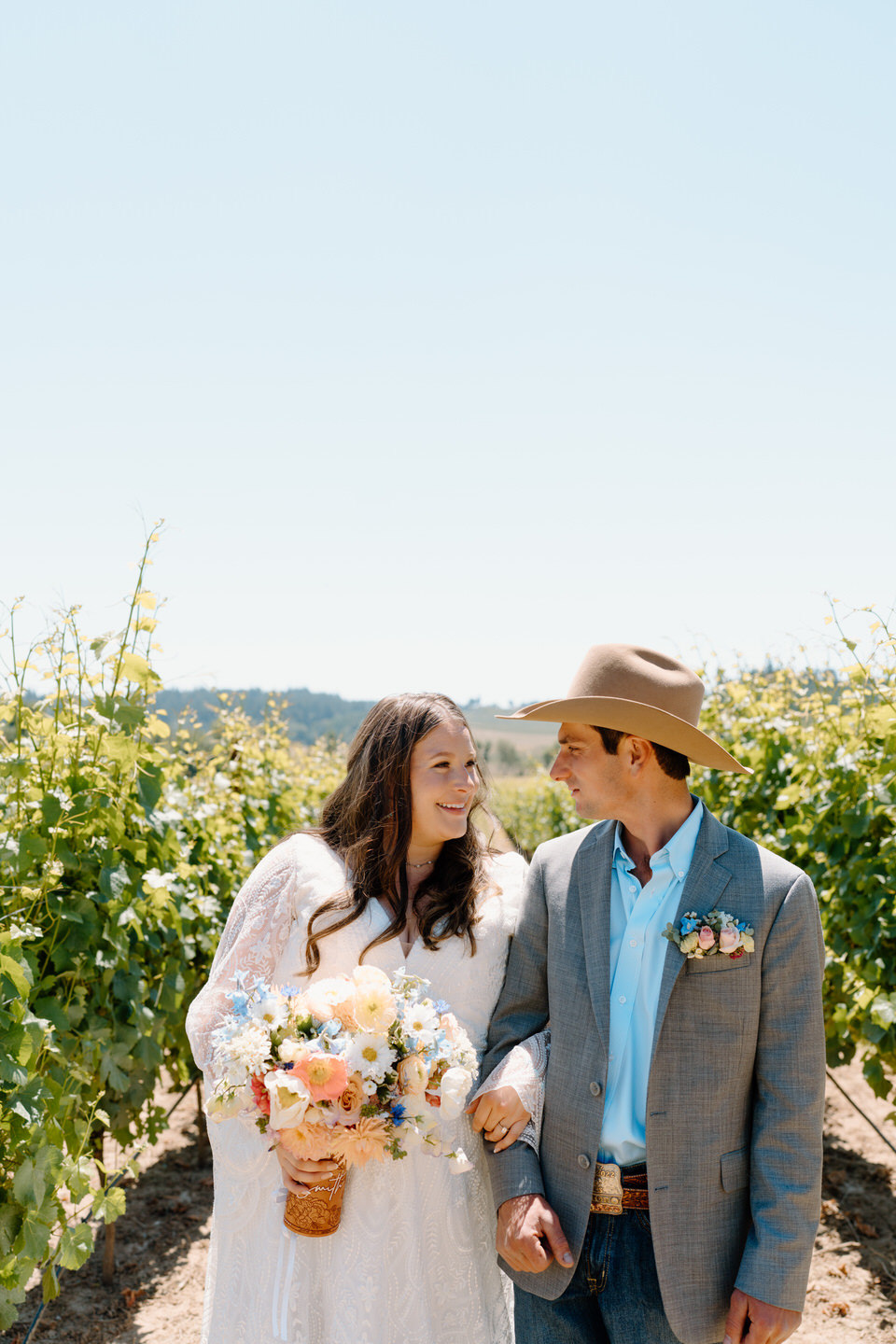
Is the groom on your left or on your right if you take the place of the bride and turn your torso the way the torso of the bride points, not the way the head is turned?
on your left

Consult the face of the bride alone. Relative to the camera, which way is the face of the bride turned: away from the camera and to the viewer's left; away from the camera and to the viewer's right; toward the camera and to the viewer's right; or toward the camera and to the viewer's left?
toward the camera and to the viewer's right

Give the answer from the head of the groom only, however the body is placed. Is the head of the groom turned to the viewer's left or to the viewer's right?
to the viewer's left

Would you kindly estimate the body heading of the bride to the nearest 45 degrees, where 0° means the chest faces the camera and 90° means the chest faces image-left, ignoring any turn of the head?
approximately 0°
